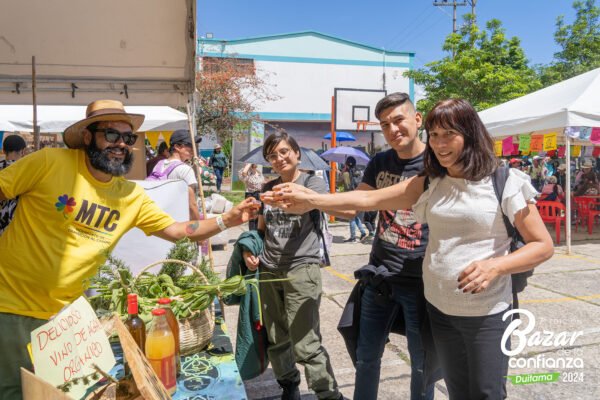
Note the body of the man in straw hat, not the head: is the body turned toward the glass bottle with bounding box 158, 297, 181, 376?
yes

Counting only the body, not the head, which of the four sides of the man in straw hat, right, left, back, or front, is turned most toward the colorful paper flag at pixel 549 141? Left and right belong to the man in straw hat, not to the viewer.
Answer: left

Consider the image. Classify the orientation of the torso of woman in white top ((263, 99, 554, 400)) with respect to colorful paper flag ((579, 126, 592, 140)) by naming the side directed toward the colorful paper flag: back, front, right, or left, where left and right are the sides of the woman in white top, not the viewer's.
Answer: back

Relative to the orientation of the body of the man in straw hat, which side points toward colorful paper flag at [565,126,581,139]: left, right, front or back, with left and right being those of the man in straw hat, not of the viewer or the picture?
left

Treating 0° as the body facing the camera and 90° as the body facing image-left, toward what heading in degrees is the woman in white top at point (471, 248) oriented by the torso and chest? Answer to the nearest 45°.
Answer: approximately 45°

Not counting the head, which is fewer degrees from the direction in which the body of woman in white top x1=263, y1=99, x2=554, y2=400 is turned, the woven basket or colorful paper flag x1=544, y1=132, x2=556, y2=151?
the woven basket
